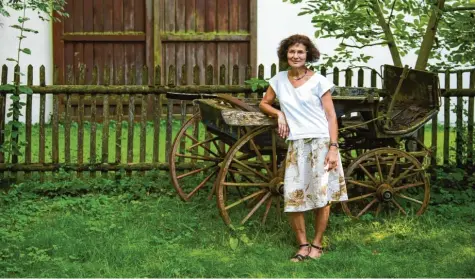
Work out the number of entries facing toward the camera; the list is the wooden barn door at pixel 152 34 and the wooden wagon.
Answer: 1

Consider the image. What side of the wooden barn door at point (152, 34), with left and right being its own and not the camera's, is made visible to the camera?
front

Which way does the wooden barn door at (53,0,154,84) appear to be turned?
toward the camera

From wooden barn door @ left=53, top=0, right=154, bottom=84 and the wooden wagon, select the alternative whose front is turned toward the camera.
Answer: the wooden barn door

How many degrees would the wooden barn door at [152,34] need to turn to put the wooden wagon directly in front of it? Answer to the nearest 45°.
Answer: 0° — it already faces it

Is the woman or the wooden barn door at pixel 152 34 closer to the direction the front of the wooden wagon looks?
the wooden barn door

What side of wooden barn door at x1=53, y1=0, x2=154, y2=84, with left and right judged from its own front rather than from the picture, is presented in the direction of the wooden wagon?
front

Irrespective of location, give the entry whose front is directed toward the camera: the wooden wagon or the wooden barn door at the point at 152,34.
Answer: the wooden barn door

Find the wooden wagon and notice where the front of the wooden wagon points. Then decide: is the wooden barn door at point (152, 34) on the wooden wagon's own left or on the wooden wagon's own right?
on the wooden wagon's own left

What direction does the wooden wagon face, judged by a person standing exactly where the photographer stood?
facing away from the viewer and to the right of the viewer

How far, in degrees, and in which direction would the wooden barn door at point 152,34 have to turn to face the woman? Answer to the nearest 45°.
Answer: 0° — it already faces them

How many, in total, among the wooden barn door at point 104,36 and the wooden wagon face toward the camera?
1

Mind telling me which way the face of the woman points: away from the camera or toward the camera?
toward the camera

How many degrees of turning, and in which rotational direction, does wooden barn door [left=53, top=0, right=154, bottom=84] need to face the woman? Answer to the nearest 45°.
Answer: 0° — it already faces them
